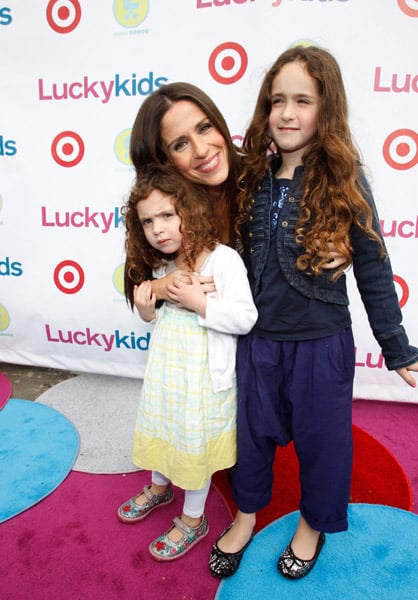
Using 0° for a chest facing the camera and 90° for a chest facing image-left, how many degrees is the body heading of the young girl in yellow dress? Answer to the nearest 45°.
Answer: approximately 45°
